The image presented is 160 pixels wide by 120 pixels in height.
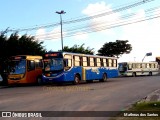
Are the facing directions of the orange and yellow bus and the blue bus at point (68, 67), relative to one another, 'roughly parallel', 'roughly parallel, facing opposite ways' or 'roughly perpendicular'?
roughly parallel

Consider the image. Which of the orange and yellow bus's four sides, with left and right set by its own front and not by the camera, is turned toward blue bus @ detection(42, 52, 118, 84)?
left

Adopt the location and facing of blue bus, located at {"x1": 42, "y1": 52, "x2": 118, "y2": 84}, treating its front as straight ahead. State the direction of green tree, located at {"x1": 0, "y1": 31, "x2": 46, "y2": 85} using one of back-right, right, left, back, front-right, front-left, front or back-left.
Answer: right

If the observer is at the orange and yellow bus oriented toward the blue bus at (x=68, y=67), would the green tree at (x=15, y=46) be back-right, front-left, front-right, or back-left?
back-left

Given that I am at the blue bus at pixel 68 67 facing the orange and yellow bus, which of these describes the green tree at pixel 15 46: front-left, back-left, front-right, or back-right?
front-right

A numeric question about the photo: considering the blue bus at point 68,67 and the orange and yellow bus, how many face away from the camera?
0

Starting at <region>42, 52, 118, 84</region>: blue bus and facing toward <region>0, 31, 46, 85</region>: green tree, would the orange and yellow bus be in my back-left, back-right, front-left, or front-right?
front-left

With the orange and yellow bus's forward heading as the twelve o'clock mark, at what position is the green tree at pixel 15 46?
The green tree is roughly at 4 o'clock from the orange and yellow bus.

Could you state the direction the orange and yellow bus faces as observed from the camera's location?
facing the viewer and to the left of the viewer

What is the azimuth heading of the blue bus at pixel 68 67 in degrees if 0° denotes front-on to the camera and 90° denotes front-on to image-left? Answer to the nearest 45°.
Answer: approximately 45°
